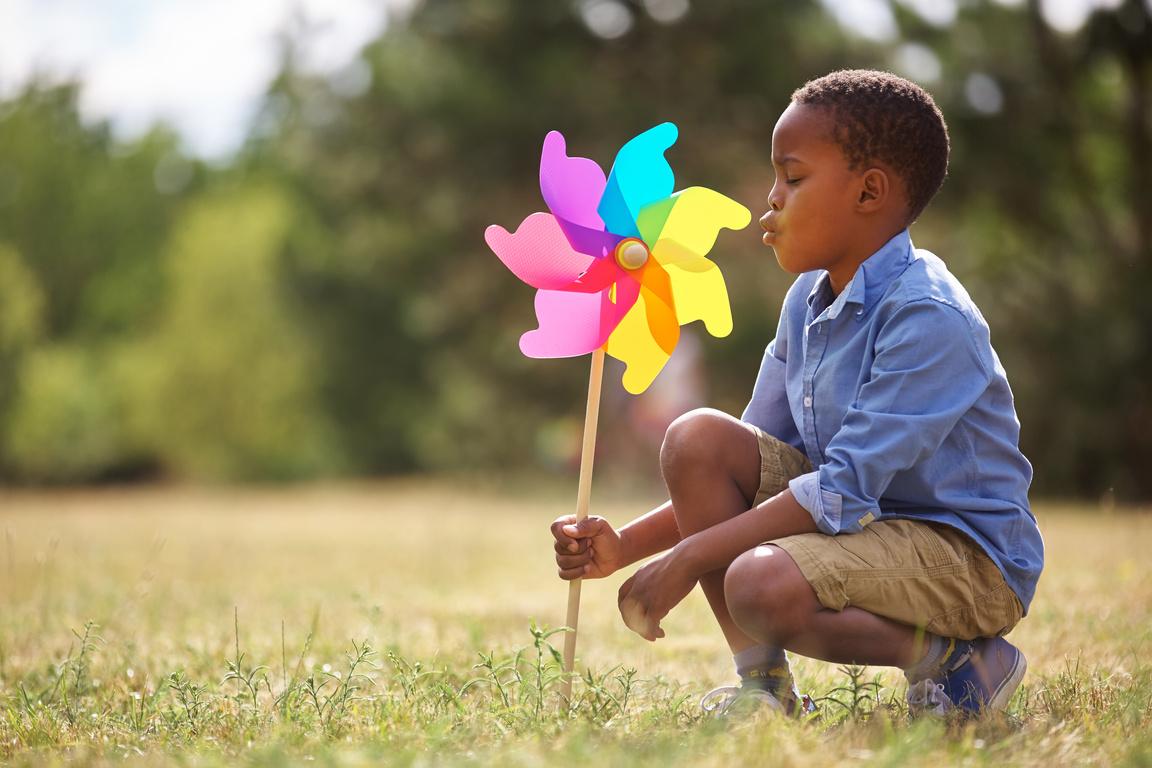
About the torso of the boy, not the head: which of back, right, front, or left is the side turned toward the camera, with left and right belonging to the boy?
left

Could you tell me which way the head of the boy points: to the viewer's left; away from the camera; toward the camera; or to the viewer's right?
to the viewer's left

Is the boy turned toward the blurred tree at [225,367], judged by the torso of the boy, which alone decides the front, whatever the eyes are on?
no
